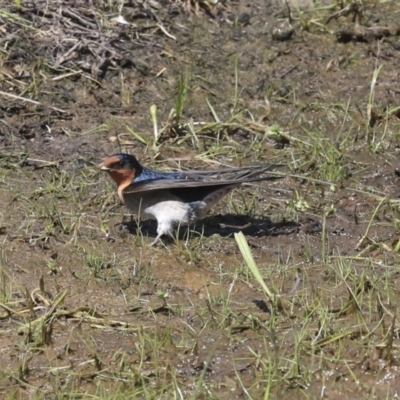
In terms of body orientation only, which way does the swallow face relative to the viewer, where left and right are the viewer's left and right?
facing to the left of the viewer
